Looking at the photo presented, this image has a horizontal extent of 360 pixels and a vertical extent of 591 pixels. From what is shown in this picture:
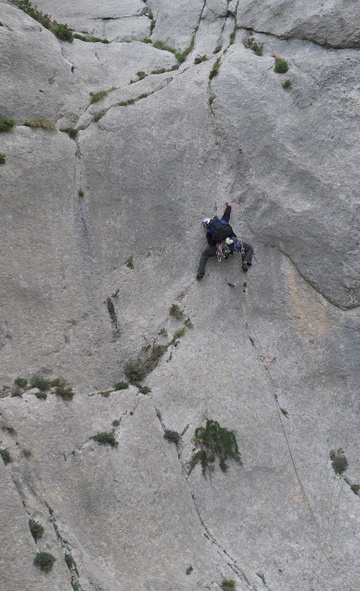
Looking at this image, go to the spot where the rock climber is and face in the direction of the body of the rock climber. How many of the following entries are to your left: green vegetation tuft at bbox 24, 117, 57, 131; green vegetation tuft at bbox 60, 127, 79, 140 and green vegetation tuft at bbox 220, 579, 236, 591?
2

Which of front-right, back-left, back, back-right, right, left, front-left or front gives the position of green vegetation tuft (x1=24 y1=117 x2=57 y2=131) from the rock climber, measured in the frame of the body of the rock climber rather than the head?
left

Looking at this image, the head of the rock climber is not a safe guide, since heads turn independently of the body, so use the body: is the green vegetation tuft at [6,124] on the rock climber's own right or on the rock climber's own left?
on the rock climber's own left

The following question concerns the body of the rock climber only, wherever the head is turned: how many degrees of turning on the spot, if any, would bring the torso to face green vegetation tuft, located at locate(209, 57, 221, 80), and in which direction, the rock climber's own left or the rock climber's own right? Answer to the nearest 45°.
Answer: approximately 45° to the rock climber's own left

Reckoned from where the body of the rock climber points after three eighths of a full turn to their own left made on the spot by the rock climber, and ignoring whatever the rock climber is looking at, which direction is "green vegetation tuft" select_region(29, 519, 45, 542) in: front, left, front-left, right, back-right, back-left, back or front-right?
front-left

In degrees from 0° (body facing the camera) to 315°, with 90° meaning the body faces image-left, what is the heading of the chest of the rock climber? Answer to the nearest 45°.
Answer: approximately 180°

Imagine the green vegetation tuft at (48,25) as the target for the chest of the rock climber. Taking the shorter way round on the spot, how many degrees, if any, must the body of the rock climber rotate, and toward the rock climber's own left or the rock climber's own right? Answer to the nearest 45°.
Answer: approximately 45° to the rock climber's own left

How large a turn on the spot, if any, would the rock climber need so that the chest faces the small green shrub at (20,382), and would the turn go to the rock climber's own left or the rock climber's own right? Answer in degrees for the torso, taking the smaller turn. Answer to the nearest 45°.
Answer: approximately 135° to the rock climber's own left
